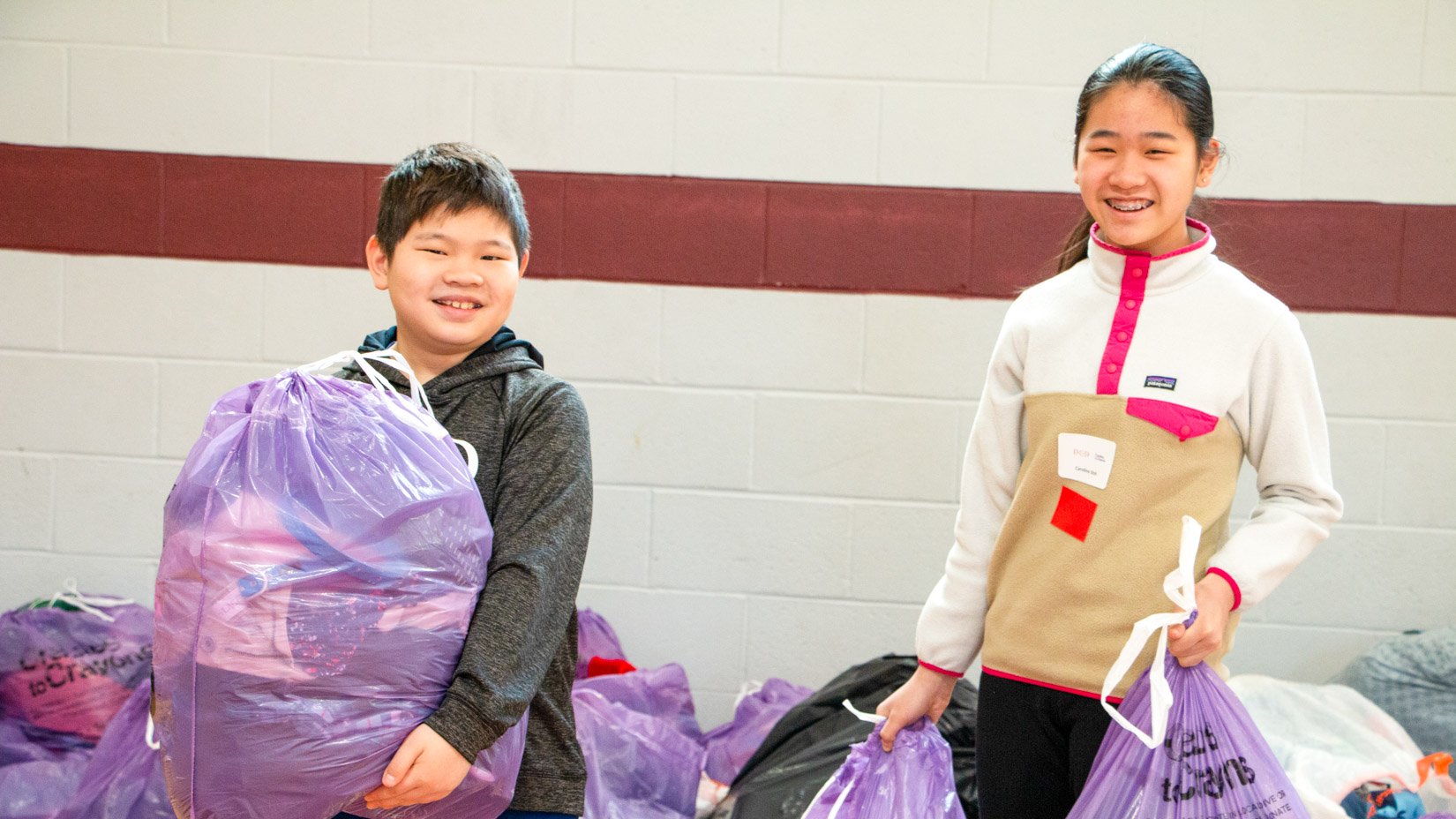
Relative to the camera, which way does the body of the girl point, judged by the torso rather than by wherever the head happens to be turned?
toward the camera

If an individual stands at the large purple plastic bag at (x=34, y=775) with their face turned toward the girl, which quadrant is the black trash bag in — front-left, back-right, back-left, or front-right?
front-left

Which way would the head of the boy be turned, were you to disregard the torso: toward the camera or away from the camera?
toward the camera

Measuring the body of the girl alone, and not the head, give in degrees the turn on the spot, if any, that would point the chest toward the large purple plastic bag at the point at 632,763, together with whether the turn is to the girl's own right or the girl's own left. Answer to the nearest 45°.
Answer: approximately 135° to the girl's own right

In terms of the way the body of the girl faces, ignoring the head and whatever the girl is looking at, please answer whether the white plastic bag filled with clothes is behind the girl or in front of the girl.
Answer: behind

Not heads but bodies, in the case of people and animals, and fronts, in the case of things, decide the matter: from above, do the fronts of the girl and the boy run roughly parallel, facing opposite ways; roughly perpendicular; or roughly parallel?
roughly parallel

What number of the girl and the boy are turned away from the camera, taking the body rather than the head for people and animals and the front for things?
0

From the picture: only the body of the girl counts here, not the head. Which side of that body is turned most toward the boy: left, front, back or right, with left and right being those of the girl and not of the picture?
right

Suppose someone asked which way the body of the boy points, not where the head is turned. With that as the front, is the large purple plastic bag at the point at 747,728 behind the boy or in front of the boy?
behind

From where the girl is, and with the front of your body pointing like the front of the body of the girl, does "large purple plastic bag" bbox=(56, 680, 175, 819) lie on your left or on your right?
on your right
